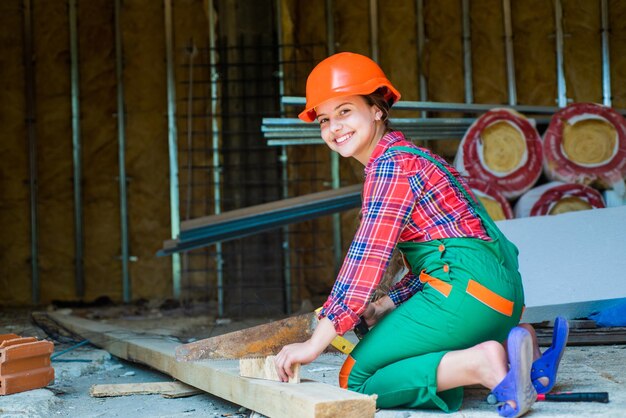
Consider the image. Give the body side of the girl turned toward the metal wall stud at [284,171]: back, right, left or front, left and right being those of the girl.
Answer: right

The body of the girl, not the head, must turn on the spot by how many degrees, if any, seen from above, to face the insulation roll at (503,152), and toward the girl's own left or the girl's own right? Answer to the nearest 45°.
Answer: approximately 90° to the girl's own right

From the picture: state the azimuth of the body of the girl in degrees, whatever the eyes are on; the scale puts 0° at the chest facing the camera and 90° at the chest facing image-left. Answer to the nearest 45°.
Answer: approximately 90°

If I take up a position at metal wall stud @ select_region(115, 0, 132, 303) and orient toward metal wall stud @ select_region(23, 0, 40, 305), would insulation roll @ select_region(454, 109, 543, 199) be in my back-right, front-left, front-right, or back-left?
back-left

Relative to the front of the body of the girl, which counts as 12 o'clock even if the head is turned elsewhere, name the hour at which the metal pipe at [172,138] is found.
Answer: The metal pipe is roughly at 2 o'clock from the girl.

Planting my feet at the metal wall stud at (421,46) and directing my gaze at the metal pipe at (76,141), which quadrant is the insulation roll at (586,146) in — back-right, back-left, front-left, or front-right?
back-left

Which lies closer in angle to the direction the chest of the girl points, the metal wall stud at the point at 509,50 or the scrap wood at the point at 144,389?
the scrap wood
